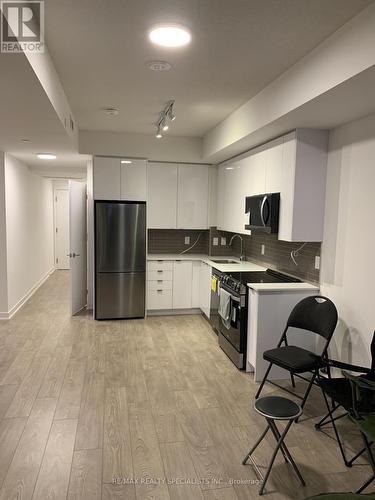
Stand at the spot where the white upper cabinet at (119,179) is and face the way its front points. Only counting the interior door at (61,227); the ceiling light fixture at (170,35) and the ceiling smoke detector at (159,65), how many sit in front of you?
2

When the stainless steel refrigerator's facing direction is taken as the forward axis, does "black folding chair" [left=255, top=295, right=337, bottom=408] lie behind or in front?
in front

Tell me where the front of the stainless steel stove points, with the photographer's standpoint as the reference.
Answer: facing to the left of the viewer

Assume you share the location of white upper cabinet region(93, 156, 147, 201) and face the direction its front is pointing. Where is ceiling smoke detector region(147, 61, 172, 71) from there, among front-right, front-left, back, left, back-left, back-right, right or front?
front

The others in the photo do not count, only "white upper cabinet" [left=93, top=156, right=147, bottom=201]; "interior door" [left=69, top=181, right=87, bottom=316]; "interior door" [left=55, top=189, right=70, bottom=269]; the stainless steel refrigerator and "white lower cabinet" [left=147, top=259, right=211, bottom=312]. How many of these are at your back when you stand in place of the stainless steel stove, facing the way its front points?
0

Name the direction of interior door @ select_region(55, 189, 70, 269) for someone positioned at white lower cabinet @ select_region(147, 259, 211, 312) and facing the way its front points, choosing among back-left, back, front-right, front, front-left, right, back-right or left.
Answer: back-right

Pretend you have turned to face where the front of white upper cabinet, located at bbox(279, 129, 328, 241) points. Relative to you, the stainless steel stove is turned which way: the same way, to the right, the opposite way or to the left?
the same way

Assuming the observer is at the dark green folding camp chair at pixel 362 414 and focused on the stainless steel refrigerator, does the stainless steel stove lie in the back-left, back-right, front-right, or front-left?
front-right

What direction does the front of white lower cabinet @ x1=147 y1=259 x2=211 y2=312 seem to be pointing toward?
toward the camera

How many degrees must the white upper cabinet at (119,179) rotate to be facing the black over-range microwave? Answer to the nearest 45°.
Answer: approximately 45° to its left

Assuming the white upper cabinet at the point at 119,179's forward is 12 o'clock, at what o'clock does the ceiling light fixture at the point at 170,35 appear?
The ceiling light fixture is roughly at 12 o'clock from the white upper cabinet.

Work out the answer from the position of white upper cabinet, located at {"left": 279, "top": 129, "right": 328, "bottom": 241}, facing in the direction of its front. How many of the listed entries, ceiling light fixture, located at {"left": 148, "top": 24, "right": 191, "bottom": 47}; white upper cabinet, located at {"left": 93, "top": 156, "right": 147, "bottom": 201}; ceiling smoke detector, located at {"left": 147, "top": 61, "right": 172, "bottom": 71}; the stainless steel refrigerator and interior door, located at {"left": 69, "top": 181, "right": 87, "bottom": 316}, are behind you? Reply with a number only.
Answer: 0

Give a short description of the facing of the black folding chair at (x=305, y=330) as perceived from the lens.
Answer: facing the viewer and to the left of the viewer

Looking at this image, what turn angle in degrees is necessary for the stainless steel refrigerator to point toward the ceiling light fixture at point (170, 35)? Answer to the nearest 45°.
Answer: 0° — it already faces it

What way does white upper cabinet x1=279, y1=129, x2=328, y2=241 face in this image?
to the viewer's left

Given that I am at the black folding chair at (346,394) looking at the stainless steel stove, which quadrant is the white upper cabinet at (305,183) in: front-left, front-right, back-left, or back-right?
front-right
